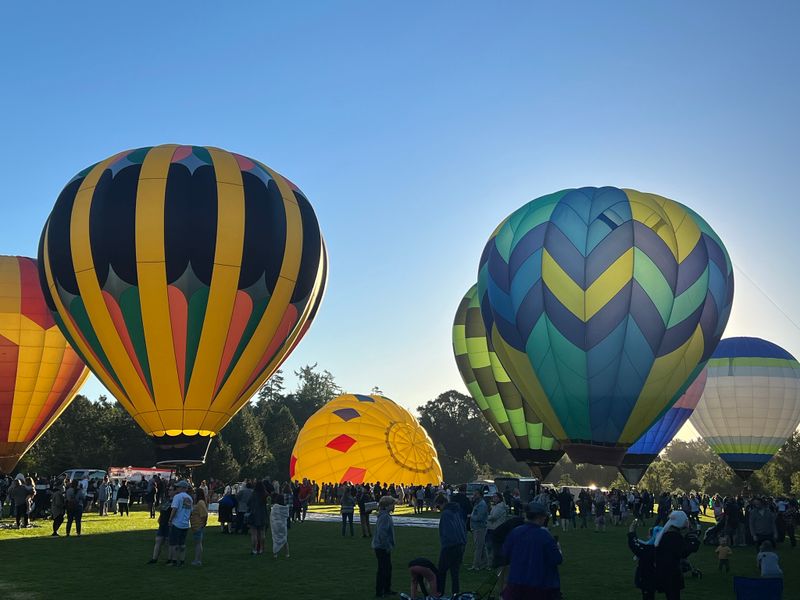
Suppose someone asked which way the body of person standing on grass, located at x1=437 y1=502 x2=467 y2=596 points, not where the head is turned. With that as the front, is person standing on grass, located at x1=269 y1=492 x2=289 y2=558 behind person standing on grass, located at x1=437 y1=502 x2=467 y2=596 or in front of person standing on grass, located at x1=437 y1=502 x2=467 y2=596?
in front

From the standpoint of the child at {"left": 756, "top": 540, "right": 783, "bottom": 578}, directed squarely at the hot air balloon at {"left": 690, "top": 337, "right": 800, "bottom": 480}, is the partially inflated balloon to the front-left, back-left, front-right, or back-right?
front-left

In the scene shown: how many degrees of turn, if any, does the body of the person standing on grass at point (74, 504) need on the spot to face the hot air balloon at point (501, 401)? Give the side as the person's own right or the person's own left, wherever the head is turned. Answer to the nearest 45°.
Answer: approximately 45° to the person's own right

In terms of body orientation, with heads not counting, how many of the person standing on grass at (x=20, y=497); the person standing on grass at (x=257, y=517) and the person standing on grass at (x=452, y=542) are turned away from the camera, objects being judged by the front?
3

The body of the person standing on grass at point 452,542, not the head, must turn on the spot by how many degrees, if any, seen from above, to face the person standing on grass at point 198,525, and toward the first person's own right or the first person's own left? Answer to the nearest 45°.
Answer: approximately 45° to the first person's own left

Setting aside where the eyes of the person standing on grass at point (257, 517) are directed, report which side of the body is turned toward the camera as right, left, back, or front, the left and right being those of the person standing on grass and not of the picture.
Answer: back

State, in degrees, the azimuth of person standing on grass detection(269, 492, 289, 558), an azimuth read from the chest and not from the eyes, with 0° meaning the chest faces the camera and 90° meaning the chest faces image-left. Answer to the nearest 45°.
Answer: approximately 180°

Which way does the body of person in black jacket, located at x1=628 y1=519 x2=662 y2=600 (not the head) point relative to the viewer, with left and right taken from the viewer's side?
facing away from the viewer

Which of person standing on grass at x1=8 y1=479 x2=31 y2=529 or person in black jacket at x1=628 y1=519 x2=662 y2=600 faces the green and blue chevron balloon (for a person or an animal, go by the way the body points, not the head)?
the person in black jacket

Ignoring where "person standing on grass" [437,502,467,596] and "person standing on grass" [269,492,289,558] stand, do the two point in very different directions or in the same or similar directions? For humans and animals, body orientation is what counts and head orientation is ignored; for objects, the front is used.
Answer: same or similar directions

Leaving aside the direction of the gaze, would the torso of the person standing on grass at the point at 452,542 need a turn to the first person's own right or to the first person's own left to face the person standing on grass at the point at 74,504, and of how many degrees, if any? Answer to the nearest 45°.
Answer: approximately 45° to the first person's own left
